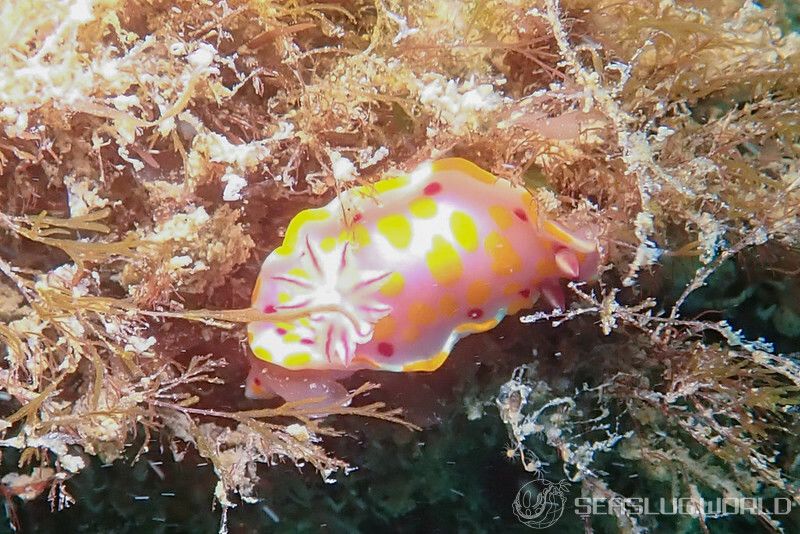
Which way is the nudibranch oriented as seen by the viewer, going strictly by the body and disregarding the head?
to the viewer's right
